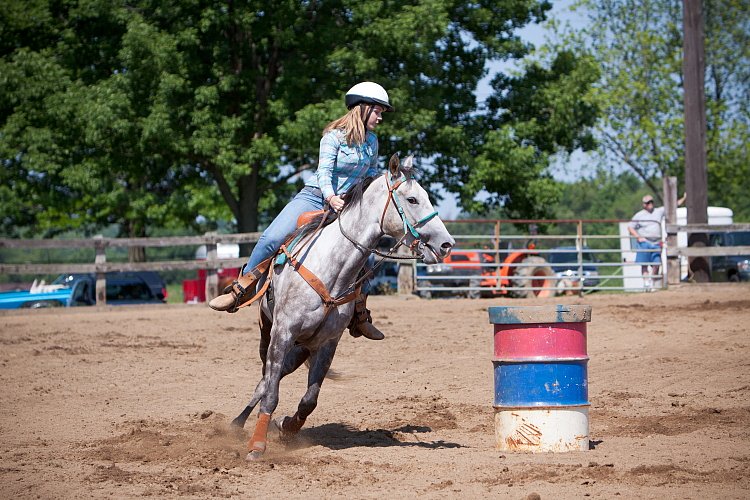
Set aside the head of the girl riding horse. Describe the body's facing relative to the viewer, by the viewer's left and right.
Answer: facing the viewer and to the right of the viewer

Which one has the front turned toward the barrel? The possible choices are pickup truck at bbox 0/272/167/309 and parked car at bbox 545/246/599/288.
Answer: the parked car

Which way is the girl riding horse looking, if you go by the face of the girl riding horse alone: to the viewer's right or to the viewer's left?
to the viewer's right

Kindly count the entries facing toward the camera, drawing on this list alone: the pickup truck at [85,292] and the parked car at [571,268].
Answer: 1

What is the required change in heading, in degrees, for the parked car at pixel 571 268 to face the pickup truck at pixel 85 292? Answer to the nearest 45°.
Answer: approximately 45° to its right

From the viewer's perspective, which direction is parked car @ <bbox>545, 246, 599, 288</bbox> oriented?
toward the camera

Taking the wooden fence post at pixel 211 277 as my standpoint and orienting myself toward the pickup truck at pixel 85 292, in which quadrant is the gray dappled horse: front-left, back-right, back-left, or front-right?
back-left

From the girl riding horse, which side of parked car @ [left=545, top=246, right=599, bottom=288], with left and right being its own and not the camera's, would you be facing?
front
